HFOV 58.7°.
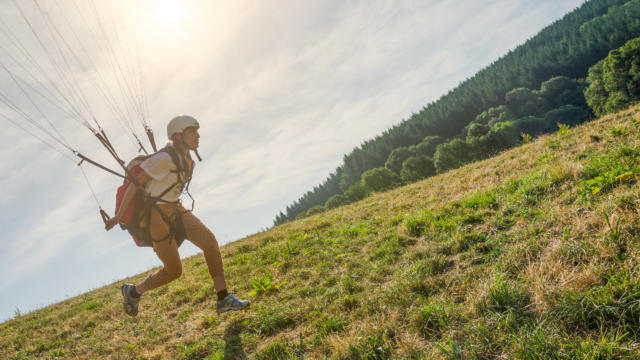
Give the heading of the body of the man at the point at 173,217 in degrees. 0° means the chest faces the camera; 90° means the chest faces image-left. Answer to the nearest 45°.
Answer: approximately 270°

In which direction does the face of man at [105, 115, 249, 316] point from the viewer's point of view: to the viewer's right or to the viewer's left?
to the viewer's right
